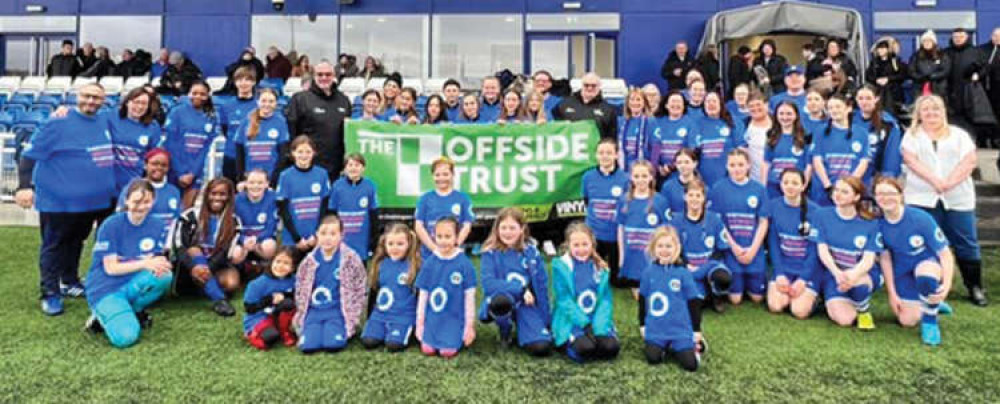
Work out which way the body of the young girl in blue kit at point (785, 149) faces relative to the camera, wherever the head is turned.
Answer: toward the camera

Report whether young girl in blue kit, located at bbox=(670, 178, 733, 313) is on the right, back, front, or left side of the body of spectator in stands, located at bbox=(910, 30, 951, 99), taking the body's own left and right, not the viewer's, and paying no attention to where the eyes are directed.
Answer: front

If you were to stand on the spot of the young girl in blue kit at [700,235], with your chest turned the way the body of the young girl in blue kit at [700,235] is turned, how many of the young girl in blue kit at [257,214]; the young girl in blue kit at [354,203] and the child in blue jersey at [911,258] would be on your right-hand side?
2

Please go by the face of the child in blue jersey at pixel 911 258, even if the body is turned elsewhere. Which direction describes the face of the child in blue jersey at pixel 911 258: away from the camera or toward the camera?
toward the camera

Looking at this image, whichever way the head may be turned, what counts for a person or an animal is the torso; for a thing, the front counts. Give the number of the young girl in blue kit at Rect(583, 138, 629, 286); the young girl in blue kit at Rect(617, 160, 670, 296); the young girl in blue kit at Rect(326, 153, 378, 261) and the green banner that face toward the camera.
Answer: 4

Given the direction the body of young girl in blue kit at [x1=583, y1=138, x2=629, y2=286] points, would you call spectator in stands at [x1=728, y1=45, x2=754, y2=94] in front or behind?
behind

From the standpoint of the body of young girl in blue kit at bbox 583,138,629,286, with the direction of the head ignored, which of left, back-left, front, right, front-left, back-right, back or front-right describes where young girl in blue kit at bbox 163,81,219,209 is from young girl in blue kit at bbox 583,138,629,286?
right

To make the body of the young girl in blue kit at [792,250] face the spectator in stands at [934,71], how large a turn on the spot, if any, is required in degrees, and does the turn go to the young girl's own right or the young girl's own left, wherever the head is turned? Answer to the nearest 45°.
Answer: approximately 180°

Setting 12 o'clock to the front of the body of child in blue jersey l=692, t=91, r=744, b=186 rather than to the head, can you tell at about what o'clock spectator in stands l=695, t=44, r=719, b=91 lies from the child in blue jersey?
The spectator in stands is roughly at 6 o'clock from the child in blue jersey.

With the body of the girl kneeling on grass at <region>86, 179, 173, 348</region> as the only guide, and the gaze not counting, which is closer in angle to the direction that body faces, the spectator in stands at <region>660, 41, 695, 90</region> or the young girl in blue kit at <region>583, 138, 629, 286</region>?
the young girl in blue kit

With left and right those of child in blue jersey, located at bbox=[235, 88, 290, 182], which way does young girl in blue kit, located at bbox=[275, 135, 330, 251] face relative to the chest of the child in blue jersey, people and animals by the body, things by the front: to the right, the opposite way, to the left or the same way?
the same way

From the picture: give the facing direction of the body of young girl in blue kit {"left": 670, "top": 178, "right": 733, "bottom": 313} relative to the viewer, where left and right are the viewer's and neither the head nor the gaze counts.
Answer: facing the viewer

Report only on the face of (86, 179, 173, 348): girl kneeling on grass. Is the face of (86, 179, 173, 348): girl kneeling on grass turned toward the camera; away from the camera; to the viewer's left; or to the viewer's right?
toward the camera

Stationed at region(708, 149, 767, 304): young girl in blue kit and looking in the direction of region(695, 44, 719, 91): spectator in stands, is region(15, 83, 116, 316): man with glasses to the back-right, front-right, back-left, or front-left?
back-left

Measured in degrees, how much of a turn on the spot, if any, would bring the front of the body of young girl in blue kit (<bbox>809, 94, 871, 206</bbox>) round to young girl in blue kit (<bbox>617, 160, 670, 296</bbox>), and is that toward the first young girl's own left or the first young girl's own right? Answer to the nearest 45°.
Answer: approximately 45° to the first young girl's own right

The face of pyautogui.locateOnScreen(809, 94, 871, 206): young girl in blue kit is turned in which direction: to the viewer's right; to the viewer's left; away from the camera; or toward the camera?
toward the camera

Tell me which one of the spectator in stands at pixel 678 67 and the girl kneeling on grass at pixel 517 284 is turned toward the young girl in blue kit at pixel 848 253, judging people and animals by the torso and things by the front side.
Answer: the spectator in stands

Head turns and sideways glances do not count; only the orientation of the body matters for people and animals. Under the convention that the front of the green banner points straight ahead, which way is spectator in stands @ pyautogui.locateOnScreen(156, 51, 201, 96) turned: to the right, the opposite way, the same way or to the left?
the same way

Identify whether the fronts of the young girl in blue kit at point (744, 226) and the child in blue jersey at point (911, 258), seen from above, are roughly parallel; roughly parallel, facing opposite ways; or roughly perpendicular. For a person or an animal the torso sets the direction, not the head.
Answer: roughly parallel

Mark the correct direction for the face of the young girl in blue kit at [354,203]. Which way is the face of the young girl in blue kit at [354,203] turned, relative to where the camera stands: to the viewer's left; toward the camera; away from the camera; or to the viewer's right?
toward the camera
